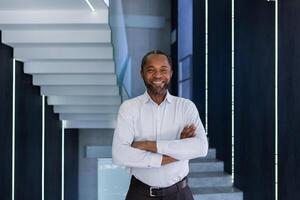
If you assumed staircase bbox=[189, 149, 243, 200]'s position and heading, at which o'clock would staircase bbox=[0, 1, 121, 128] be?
staircase bbox=[0, 1, 121, 128] is roughly at 2 o'clock from staircase bbox=[189, 149, 243, 200].

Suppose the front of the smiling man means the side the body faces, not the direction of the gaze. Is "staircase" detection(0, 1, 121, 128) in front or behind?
behind

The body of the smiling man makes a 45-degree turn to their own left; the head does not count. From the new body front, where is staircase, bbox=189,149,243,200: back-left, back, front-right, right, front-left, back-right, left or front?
back-left
